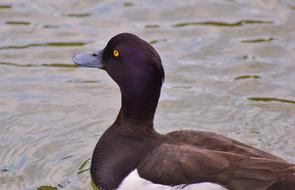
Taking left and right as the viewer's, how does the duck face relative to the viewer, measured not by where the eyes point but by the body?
facing to the left of the viewer
